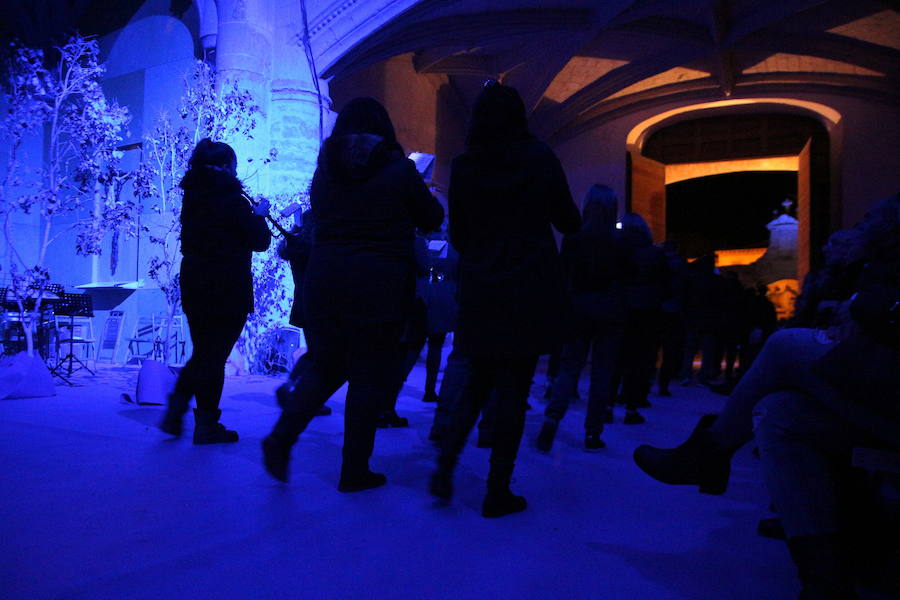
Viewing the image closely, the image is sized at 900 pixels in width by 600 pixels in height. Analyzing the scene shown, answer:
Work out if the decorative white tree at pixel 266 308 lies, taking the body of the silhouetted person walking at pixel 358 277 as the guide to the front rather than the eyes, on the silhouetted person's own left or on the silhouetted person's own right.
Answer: on the silhouetted person's own left

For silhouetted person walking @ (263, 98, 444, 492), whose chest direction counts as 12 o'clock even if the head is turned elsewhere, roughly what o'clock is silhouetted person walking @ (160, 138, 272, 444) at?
silhouetted person walking @ (160, 138, 272, 444) is roughly at 9 o'clock from silhouetted person walking @ (263, 98, 444, 492).

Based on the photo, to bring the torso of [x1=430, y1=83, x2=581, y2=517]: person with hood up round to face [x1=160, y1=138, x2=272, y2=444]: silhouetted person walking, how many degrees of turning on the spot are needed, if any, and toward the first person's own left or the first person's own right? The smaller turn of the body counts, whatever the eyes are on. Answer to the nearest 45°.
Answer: approximately 90° to the first person's own left

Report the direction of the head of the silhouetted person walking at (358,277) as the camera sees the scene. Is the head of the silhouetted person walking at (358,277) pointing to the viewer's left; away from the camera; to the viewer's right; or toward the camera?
away from the camera

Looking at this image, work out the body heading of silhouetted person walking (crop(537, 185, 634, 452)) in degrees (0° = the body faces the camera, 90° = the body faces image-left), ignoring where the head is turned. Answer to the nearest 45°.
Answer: approximately 225°

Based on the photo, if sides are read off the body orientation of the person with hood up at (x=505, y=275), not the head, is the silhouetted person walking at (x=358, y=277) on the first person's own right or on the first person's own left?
on the first person's own left

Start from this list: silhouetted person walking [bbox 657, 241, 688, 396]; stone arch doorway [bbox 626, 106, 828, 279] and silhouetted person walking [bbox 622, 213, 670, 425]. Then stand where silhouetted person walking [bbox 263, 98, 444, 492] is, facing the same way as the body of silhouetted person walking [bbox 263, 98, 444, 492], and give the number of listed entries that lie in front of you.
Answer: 3

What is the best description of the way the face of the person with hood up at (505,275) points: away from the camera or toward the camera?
away from the camera

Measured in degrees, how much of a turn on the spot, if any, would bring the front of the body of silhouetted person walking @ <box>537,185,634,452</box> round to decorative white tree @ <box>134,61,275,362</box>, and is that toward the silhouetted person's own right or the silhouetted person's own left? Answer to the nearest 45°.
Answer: approximately 90° to the silhouetted person's own left
